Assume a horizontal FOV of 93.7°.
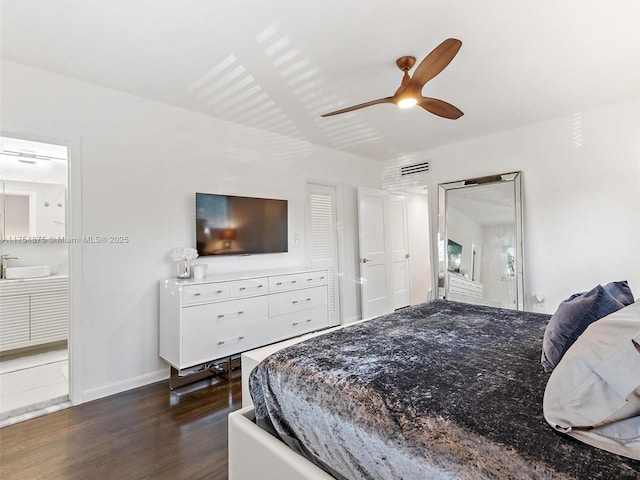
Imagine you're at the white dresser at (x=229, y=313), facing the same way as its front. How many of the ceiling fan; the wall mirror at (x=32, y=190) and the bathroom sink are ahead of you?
1

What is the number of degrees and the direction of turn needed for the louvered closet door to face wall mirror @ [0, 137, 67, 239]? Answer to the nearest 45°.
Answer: approximately 135° to its right

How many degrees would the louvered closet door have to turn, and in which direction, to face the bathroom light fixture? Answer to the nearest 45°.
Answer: approximately 135° to its right

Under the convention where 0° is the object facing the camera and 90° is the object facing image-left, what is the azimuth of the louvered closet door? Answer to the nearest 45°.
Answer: approximately 315°

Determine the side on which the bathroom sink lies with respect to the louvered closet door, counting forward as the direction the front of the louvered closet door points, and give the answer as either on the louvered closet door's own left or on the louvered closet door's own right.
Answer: on the louvered closet door's own right

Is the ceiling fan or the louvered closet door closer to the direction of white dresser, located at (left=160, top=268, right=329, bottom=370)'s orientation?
the ceiling fan

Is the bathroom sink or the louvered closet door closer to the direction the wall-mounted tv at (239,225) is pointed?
the louvered closet door

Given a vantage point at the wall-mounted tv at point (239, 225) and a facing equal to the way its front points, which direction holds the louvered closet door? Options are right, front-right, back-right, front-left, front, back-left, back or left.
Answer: left
